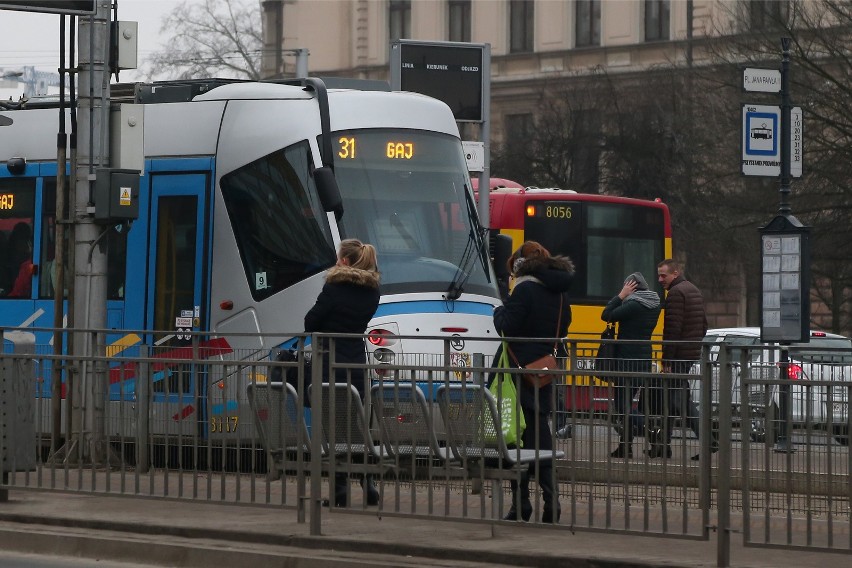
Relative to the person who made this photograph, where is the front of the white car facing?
facing away from the viewer and to the left of the viewer

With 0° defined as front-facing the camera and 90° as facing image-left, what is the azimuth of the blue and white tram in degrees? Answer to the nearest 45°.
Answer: approximately 315°

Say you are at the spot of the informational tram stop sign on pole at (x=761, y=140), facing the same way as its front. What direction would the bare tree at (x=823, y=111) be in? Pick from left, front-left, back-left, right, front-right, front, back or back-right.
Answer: back

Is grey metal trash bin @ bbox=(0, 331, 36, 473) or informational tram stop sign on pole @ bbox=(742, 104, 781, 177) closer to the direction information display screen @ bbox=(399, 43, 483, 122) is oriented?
the grey metal trash bin

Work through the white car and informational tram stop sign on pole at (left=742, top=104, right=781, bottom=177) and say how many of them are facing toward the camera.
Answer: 1

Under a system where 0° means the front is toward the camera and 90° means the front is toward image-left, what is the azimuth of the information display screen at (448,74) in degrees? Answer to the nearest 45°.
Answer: approximately 0°
